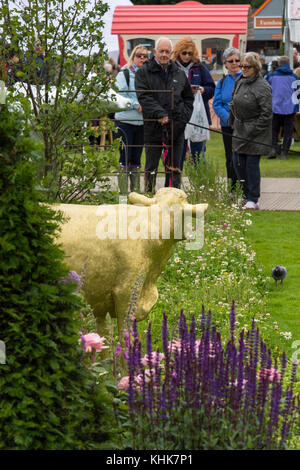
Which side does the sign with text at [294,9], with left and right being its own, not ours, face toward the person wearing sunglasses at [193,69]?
front

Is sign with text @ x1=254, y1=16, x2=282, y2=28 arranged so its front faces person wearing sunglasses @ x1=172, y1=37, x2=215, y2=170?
yes

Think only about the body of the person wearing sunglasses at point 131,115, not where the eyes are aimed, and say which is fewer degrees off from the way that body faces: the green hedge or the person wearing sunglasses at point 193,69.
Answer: the green hedge

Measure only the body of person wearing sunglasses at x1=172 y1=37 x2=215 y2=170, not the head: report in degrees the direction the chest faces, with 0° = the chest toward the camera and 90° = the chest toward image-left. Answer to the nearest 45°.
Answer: approximately 0°

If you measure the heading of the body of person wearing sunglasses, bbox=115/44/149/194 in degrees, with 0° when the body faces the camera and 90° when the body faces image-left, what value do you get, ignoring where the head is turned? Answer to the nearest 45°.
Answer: approximately 315°

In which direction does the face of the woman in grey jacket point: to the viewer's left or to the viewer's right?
to the viewer's left

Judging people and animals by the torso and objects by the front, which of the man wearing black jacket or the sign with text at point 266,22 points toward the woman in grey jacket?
the sign with text

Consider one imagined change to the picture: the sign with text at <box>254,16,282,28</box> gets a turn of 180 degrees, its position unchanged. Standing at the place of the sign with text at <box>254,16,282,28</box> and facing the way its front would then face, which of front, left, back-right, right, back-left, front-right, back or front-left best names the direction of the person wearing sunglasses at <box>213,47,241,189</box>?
back

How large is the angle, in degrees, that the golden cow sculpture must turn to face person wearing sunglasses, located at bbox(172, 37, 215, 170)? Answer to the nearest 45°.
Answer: approximately 135° to its left
